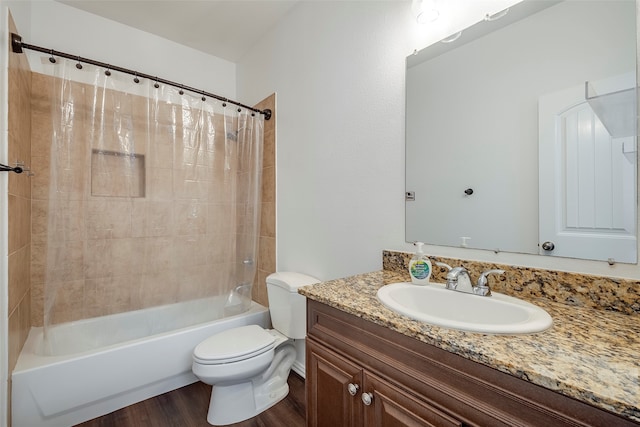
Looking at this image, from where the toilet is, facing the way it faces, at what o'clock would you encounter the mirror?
The mirror is roughly at 9 o'clock from the toilet.

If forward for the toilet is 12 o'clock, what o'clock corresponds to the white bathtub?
The white bathtub is roughly at 2 o'clock from the toilet.

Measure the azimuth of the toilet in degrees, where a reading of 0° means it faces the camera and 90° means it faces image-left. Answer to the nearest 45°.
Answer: approximately 45°

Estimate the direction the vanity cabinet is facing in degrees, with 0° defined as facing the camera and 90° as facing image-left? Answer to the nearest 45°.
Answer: approximately 45°

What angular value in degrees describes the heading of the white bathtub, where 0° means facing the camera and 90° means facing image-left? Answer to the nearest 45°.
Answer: approximately 315°
